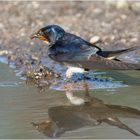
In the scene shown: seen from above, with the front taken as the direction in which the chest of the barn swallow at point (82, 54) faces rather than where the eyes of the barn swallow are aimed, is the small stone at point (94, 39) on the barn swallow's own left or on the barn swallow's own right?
on the barn swallow's own right

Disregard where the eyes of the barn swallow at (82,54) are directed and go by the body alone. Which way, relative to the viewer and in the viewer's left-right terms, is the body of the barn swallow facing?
facing to the left of the viewer

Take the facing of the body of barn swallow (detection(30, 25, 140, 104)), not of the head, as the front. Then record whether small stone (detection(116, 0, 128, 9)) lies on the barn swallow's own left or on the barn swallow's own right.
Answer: on the barn swallow's own right
